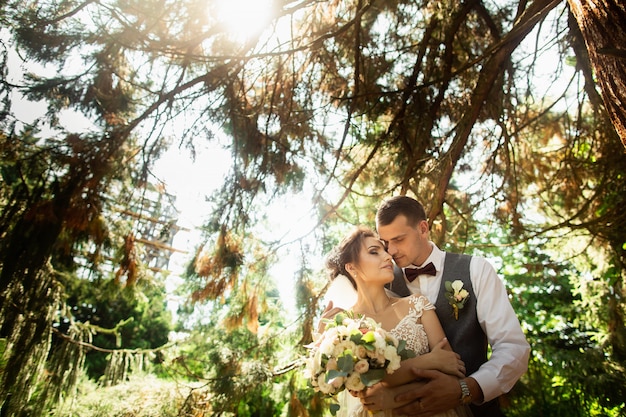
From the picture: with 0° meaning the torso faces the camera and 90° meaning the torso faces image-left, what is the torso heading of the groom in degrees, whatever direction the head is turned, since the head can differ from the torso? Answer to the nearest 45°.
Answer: approximately 45°

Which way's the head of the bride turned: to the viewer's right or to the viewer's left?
to the viewer's right

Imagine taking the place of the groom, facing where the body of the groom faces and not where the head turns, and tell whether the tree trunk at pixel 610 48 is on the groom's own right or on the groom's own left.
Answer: on the groom's own left
